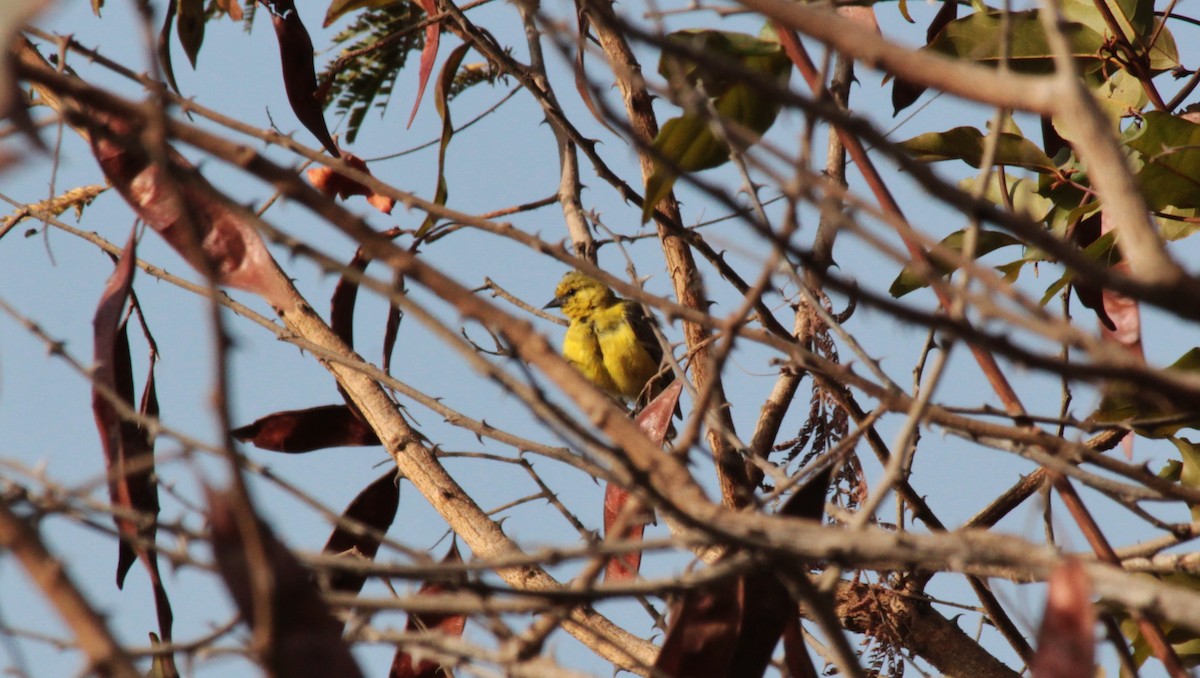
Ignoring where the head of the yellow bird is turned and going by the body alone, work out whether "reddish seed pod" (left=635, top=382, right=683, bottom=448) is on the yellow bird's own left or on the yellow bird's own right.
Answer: on the yellow bird's own left

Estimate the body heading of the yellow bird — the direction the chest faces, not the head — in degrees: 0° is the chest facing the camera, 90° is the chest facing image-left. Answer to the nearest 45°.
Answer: approximately 45°

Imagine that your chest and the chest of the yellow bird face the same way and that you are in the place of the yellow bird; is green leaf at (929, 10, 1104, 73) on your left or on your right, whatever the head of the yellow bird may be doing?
on your left

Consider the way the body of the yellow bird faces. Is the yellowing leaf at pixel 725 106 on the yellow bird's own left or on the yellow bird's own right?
on the yellow bird's own left

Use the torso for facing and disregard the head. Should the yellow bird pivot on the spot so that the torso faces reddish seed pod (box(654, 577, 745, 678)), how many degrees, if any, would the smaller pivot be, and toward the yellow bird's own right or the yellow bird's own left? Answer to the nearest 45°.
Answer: approximately 45° to the yellow bird's own left

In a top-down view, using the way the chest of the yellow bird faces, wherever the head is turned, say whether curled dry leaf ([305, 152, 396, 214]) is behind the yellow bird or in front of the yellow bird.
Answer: in front
